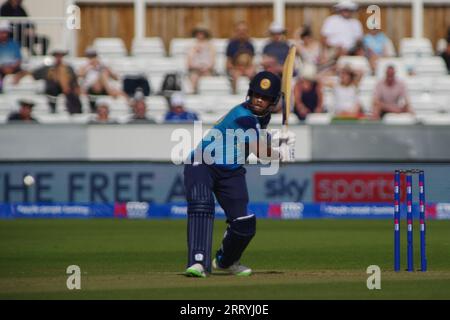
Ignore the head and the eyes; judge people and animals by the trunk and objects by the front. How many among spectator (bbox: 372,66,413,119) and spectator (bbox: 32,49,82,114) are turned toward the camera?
2

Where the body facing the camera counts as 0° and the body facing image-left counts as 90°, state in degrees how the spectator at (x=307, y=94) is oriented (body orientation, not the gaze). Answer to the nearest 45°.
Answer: approximately 0°

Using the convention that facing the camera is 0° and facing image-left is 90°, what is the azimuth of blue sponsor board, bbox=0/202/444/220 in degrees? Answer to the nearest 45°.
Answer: approximately 0°
